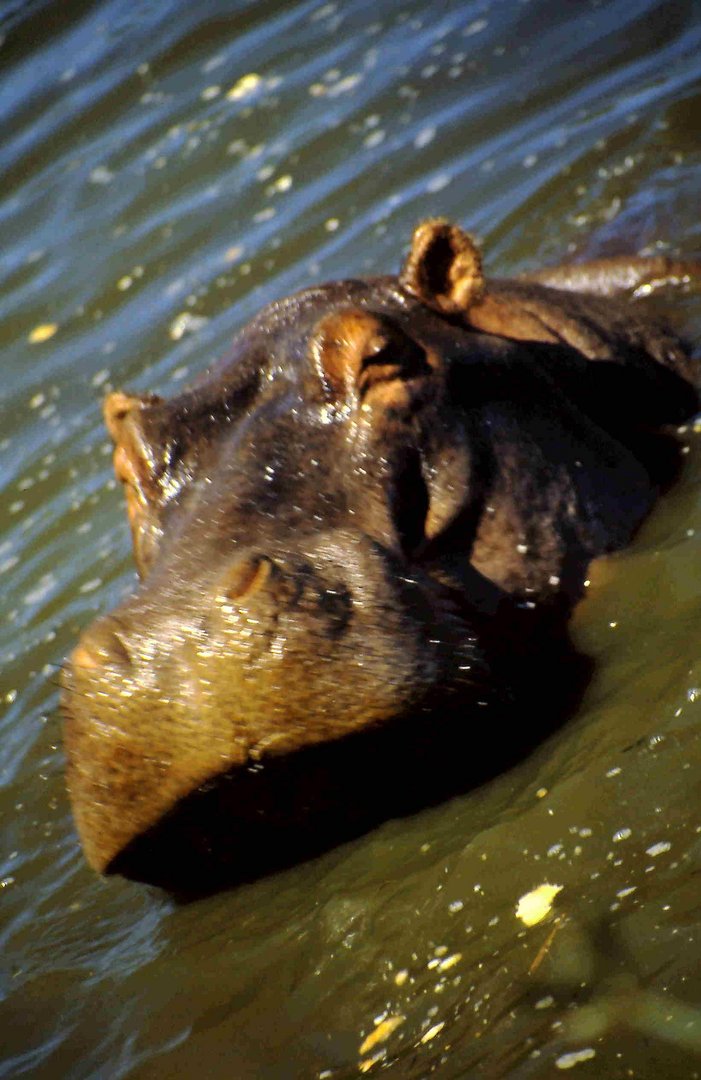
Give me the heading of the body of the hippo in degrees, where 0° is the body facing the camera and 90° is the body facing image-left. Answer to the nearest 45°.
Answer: approximately 45°

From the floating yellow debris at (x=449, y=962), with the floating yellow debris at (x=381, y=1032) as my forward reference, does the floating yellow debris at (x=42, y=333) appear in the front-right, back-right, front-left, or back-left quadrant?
back-right

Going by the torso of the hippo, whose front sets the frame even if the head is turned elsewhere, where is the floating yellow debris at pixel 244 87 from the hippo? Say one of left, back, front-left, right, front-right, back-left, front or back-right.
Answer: back-right

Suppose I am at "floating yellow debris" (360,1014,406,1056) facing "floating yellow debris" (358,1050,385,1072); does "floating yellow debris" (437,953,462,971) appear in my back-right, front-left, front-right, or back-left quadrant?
back-left

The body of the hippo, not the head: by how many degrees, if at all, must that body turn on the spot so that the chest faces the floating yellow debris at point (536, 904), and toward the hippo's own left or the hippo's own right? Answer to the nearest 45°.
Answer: approximately 45° to the hippo's own left
